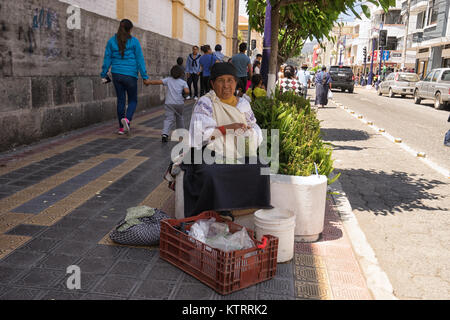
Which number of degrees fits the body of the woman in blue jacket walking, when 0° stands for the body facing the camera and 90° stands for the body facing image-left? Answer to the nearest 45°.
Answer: approximately 180°

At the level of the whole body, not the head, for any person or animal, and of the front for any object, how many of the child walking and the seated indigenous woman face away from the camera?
1

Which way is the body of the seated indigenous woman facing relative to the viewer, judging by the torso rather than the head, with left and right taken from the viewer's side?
facing the viewer

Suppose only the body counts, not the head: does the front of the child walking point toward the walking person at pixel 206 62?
yes

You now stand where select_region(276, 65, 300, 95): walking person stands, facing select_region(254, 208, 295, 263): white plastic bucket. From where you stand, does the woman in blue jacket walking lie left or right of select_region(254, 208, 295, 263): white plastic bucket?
right

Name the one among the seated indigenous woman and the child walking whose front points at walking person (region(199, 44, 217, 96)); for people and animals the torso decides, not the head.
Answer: the child walking

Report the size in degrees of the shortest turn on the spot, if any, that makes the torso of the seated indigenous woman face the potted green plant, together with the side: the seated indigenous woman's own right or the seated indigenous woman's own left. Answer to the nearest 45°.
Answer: approximately 90° to the seated indigenous woman's own left

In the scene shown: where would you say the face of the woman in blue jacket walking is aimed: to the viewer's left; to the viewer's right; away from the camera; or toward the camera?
away from the camera

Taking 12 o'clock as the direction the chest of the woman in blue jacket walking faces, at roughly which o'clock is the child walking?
The child walking is roughly at 4 o'clock from the woman in blue jacket walking.

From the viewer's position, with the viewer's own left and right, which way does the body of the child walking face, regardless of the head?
facing away from the viewer

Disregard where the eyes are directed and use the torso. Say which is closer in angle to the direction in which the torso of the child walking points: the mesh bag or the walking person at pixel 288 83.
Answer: the walking person

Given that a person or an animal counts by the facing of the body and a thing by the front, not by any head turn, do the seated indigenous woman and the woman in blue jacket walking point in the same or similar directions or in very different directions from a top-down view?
very different directions

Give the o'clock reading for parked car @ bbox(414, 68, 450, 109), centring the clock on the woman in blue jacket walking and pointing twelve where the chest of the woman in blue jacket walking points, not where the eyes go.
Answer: The parked car is roughly at 2 o'clock from the woman in blue jacket walking.

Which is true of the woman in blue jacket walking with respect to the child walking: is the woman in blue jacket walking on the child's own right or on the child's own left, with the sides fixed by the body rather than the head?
on the child's own left

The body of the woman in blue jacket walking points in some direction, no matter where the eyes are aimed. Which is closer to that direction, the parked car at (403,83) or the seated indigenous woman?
the parked car

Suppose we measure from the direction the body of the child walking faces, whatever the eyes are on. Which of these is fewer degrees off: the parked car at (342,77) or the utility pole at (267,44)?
the parked car
